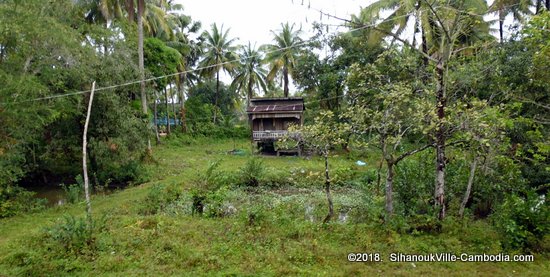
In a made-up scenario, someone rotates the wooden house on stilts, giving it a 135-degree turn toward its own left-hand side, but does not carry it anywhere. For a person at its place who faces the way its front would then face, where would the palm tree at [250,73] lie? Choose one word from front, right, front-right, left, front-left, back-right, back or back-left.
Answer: front-left

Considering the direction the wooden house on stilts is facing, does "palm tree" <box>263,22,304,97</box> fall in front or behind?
behind

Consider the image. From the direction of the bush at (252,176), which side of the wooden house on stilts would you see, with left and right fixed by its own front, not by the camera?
front

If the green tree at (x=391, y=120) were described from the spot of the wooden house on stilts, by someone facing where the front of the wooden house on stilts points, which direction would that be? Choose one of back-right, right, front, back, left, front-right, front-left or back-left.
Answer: front

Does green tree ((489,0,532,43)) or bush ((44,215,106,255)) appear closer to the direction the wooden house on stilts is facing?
the bush

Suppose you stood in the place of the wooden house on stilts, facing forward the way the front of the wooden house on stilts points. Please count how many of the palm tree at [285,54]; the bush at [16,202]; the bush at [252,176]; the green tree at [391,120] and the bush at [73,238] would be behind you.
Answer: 1

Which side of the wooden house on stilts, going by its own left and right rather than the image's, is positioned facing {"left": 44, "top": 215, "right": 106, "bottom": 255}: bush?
front

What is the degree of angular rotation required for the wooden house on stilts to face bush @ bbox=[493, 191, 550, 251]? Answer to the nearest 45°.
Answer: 0° — it already faces it

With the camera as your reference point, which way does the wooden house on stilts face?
facing the viewer

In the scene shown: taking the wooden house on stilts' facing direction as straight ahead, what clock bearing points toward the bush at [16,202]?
The bush is roughly at 1 o'clock from the wooden house on stilts.

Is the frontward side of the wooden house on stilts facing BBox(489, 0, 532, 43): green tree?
no
